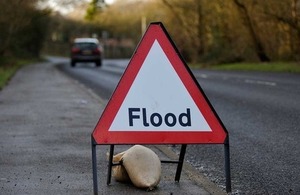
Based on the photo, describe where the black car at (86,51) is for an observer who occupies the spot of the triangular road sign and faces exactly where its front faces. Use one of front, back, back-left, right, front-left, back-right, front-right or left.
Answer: back

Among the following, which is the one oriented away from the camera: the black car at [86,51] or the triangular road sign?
the black car

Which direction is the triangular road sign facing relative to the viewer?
toward the camera

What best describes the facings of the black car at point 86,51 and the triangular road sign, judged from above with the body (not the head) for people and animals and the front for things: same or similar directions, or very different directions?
very different directions

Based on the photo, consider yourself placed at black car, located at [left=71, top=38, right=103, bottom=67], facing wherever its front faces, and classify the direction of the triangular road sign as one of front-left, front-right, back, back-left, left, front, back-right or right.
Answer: back

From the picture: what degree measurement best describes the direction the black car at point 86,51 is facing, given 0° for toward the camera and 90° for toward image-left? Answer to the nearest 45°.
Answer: approximately 180°

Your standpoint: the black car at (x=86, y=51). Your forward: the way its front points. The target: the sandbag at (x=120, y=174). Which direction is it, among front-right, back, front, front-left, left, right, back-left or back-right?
back

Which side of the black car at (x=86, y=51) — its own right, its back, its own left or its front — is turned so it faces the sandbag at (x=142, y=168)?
back

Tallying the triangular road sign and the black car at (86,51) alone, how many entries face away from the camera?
1
